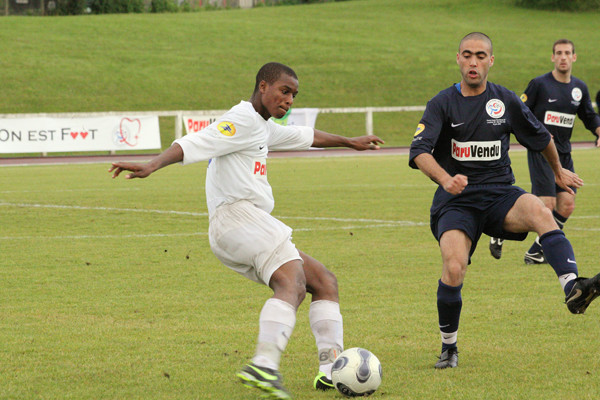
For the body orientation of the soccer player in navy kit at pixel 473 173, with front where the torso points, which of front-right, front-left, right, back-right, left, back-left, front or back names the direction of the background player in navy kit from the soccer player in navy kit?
back

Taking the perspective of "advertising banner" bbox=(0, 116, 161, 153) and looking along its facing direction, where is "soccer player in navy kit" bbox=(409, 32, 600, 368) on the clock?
The soccer player in navy kit is roughly at 12 o'clock from the advertising banner.

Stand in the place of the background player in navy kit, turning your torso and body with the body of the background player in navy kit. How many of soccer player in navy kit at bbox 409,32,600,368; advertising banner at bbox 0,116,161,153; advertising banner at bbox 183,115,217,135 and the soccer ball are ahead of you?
2

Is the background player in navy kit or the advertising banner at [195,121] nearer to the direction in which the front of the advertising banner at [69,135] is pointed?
the background player in navy kit

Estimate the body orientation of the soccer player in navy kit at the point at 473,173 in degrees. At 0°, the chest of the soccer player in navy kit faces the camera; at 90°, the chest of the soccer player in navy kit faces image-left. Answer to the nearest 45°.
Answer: approximately 0°

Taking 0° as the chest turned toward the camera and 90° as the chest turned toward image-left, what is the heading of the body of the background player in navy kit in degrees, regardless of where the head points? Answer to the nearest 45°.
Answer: approximately 0°

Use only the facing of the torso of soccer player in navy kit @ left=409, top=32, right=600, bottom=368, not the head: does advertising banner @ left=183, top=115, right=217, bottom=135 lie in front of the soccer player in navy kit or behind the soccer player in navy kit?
behind

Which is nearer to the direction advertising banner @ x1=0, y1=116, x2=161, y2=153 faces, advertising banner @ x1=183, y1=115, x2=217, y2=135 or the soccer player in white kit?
the soccer player in white kit

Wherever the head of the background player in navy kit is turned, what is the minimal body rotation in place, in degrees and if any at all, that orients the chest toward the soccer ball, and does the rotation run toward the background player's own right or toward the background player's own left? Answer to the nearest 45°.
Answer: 0° — they already face it
